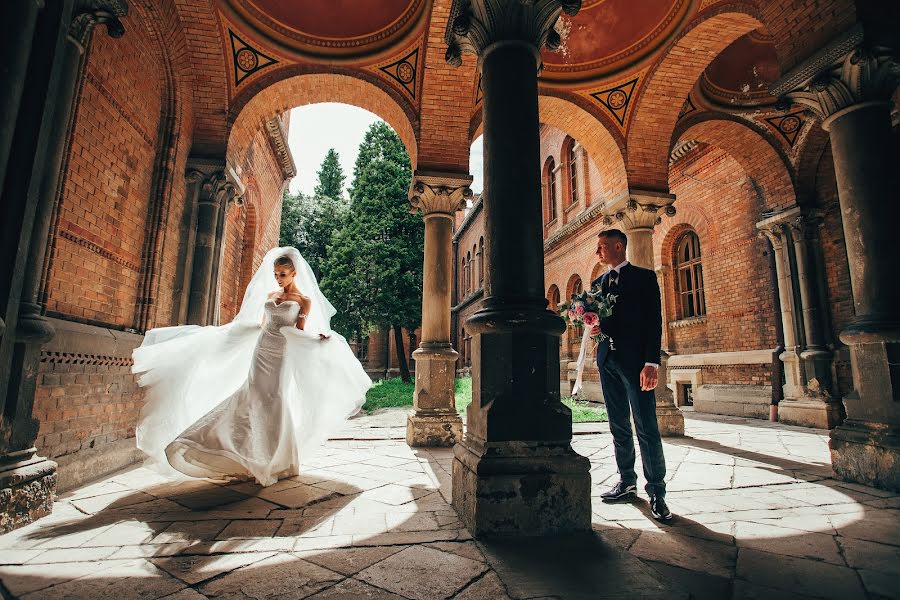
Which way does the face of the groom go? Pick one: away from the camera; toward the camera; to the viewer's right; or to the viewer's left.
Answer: to the viewer's left

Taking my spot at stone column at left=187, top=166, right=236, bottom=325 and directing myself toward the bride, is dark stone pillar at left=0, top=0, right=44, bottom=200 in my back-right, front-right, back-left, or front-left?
front-right

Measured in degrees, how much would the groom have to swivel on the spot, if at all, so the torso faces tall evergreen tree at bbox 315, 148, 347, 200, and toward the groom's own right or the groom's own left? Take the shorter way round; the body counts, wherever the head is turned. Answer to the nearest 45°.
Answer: approximately 90° to the groom's own right

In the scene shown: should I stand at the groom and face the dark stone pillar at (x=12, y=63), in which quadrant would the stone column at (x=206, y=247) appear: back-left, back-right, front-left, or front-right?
front-right

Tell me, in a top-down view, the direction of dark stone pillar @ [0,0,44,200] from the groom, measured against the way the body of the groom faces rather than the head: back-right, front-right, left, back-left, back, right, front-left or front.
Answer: front

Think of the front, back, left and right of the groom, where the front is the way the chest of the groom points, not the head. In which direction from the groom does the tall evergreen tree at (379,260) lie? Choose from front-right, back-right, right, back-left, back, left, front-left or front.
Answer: right

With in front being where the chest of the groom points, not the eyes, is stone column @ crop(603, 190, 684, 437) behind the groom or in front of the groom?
behind

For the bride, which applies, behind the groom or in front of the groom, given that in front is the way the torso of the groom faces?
in front

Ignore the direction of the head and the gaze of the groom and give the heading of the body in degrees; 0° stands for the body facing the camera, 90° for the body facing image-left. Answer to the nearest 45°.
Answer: approximately 45°
